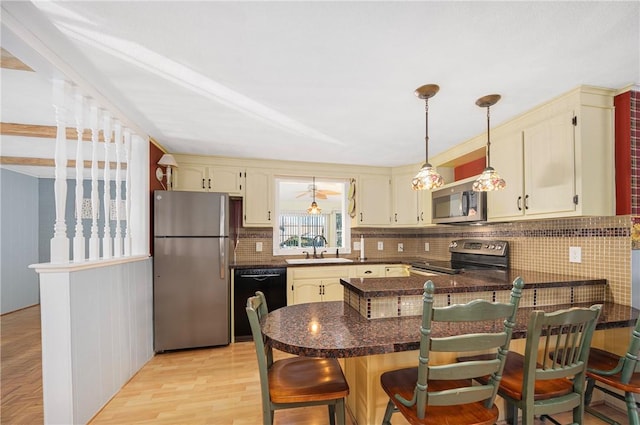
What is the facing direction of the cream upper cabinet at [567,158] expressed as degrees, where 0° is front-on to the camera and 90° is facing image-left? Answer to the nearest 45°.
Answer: approximately 45°

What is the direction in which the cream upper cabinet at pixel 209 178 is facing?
toward the camera

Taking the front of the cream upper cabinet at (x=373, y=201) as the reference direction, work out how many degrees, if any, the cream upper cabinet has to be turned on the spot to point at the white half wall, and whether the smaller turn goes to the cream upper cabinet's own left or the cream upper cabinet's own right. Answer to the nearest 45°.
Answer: approximately 45° to the cream upper cabinet's own right

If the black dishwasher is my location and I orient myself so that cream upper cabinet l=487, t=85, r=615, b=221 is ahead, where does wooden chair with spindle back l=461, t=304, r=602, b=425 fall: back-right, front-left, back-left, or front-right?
front-right

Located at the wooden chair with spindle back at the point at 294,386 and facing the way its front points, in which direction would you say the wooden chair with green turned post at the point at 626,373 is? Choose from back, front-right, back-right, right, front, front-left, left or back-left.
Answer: front

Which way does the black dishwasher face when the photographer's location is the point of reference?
facing the viewer

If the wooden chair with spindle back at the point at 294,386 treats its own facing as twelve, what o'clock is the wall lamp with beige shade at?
The wall lamp with beige shade is roughly at 8 o'clock from the wooden chair with spindle back.

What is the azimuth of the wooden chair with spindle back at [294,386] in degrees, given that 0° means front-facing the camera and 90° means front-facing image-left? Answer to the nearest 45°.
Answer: approximately 270°

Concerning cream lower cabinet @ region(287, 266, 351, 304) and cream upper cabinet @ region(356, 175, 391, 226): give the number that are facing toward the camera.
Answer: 2

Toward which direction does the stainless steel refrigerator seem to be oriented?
toward the camera

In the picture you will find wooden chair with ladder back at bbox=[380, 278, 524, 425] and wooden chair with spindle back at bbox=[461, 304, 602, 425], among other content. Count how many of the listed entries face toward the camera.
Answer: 0

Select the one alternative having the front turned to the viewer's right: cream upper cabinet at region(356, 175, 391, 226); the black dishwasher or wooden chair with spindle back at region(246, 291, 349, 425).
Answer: the wooden chair with spindle back
